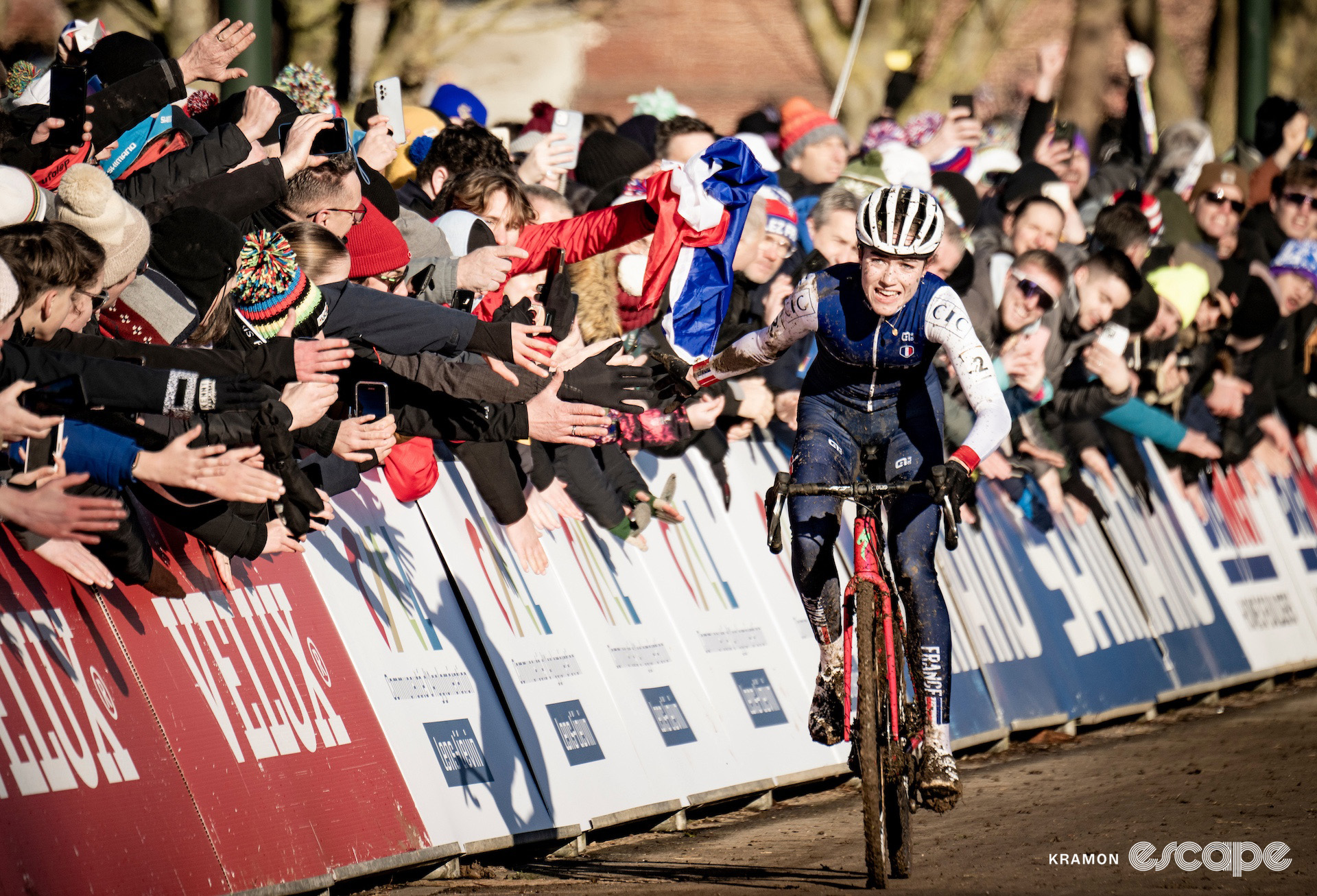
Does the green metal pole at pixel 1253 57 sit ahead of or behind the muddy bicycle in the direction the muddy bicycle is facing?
behind

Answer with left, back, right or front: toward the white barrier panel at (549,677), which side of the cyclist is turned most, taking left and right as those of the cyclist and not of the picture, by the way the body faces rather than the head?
right

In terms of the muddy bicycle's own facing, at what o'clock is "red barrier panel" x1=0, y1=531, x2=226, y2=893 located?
The red barrier panel is roughly at 2 o'clock from the muddy bicycle.

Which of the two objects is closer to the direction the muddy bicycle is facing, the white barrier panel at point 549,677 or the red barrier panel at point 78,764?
the red barrier panel

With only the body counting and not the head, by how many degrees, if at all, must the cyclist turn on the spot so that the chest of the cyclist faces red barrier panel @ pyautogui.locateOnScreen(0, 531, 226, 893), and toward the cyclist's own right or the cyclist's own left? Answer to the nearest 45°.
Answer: approximately 45° to the cyclist's own right

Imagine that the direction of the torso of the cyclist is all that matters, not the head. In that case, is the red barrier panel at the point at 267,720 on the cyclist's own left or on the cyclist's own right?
on the cyclist's own right

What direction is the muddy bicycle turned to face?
toward the camera

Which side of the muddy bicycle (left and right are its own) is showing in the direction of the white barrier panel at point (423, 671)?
right

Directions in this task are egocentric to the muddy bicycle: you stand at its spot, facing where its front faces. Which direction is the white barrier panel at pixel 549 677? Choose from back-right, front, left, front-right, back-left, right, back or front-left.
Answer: back-right
